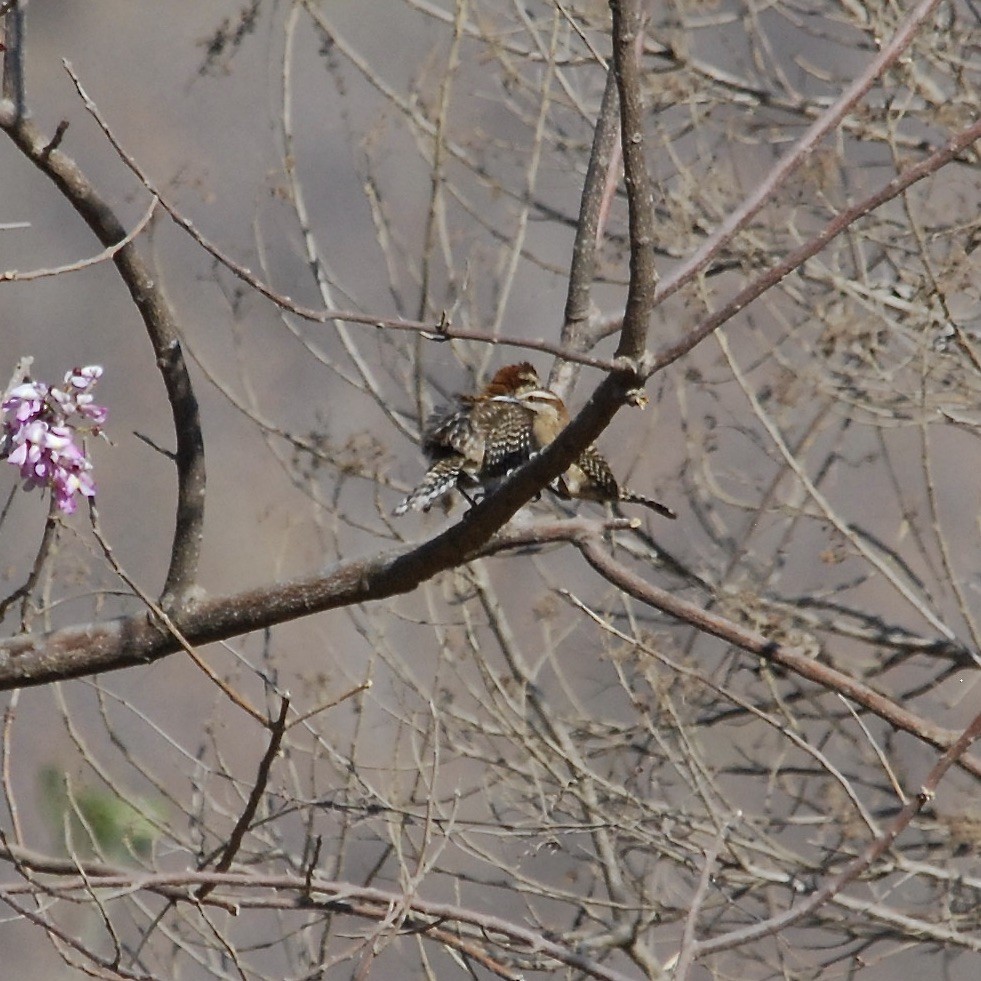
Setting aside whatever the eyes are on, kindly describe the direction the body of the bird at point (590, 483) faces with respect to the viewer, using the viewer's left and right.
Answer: facing to the left of the viewer
